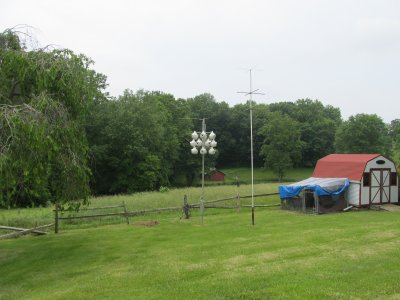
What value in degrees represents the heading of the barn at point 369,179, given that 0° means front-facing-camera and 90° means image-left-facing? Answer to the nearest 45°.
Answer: approximately 315°

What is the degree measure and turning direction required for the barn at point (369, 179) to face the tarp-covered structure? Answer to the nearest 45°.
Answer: approximately 90° to its right

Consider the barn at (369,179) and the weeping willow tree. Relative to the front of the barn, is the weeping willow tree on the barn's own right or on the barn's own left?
on the barn's own right
